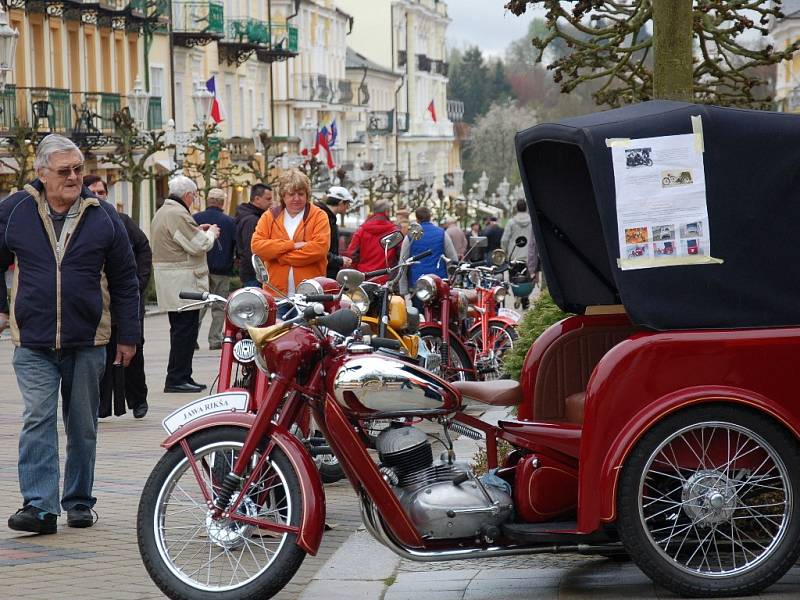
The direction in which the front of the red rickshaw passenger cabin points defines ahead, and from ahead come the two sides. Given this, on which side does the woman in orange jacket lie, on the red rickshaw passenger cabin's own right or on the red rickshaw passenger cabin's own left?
on the red rickshaw passenger cabin's own right

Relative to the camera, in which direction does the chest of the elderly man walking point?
toward the camera

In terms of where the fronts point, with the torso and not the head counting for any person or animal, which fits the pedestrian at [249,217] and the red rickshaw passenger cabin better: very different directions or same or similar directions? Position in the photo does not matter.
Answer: very different directions

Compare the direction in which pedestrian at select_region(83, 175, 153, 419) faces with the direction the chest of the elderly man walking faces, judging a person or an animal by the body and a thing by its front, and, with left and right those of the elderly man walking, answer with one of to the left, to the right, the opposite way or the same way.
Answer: the same way

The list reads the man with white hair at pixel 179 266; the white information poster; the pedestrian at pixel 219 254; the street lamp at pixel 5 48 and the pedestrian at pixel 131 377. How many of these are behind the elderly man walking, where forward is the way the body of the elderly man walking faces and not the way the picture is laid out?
4

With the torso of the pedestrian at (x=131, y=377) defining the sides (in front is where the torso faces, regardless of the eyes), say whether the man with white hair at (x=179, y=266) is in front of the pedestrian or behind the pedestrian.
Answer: behind

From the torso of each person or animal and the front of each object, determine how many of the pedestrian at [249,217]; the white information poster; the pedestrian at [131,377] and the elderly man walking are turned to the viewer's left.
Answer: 0

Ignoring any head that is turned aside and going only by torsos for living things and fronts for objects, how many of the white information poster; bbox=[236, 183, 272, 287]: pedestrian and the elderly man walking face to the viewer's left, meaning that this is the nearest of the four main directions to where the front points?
0

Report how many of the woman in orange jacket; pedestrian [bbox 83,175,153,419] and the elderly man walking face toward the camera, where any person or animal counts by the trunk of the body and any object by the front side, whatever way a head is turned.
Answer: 3

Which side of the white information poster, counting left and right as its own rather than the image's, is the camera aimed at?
front

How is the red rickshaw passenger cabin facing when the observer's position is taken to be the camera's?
facing to the left of the viewer
